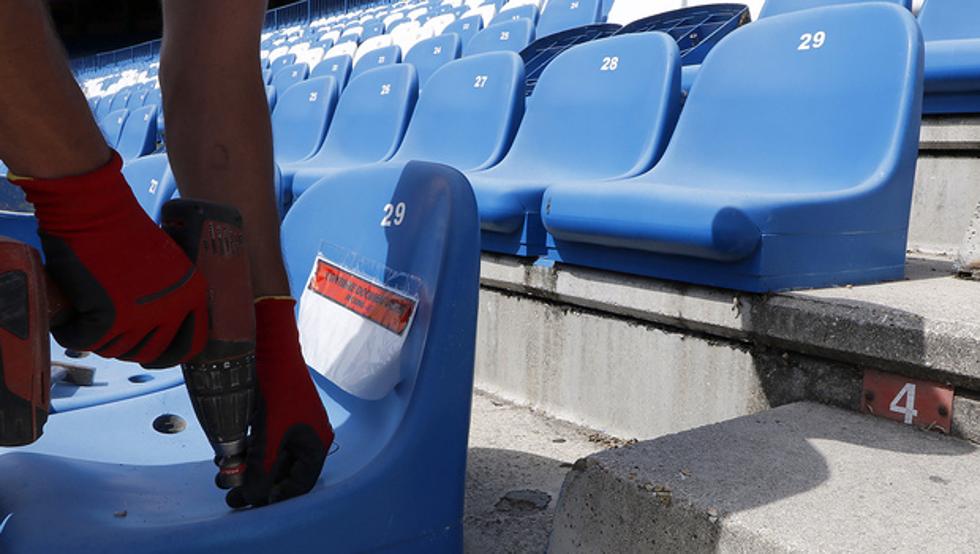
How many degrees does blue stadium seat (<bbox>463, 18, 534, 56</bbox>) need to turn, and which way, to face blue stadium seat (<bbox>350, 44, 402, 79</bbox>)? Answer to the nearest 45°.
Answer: approximately 90° to its right

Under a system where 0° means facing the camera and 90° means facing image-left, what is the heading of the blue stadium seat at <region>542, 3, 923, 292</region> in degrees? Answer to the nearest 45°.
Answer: approximately 45°

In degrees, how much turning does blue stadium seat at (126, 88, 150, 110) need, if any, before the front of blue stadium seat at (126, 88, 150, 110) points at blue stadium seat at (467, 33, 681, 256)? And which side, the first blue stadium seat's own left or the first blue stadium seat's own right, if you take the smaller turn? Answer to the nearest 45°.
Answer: approximately 45° to the first blue stadium seat's own left

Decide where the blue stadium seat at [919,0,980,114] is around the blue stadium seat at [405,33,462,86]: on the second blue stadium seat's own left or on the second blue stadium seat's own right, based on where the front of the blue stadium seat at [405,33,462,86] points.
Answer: on the second blue stadium seat's own left

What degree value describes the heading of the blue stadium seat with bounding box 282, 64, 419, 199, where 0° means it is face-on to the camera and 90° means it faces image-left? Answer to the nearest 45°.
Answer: approximately 45°

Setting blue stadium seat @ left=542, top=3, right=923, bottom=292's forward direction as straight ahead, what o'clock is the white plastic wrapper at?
The white plastic wrapper is roughly at 12 o'clock from the blue stadium seat.

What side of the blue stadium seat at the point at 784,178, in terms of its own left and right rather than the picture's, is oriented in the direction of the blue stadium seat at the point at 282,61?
right
